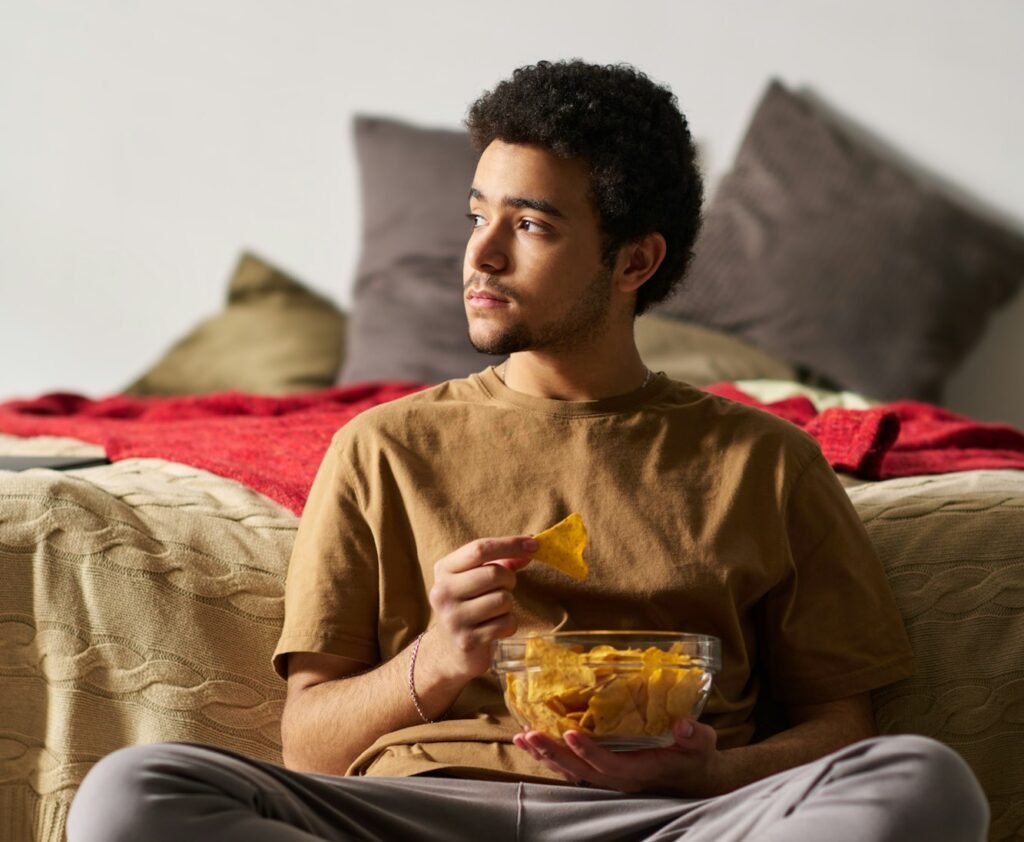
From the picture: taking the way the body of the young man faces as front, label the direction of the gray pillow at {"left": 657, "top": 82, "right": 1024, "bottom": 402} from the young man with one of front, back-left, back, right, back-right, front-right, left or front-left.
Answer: back

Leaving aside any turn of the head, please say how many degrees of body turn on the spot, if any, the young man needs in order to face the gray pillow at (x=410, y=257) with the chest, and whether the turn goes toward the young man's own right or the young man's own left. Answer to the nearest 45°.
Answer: approximately 180°

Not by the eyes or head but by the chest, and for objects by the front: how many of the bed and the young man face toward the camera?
2

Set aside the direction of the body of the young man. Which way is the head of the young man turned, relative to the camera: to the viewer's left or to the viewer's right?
to the viewer's left

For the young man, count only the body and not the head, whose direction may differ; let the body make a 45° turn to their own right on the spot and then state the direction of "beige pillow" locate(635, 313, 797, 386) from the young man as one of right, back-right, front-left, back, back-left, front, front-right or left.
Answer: back-right

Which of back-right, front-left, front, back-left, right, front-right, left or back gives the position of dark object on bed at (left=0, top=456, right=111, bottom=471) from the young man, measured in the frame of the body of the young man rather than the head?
back-right

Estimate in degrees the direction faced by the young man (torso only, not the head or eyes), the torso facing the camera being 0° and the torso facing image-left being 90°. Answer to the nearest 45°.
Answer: approximately 0°
